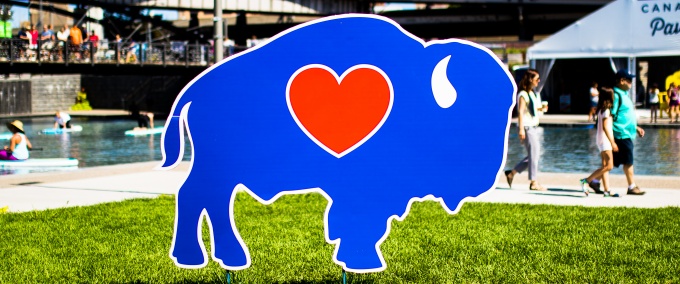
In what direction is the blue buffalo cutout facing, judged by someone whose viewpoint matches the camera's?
facing to the right of the viewer

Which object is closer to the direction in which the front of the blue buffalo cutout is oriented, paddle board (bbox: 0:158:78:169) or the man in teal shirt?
the man in teal shirt

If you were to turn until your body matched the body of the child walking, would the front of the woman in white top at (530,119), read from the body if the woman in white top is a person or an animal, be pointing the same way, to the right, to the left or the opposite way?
the same way

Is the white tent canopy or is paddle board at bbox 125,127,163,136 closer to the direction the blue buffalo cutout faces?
the white tent canopy

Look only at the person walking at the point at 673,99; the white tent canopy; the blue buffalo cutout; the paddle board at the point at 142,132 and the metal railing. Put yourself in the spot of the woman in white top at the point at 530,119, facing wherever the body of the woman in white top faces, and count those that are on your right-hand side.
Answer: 1
